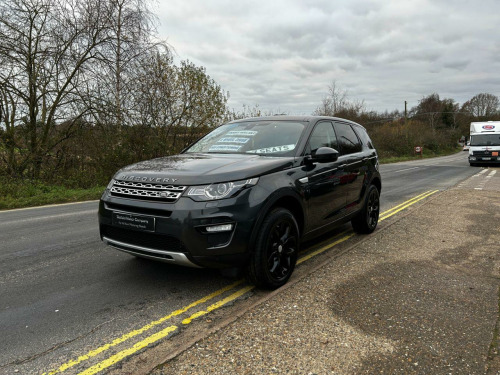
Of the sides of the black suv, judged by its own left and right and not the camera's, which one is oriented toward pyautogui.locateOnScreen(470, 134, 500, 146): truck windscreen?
back

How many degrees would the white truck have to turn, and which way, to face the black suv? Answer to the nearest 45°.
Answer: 0° — it already faces it

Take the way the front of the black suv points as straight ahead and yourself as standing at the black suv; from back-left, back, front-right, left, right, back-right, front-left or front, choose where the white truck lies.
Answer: back

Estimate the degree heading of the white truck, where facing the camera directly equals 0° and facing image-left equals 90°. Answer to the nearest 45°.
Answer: approximately 0°

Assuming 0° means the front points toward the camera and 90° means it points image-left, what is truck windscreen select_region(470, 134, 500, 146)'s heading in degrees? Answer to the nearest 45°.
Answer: approximately 0°

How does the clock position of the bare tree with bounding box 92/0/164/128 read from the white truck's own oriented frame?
The bare tree is roughly at 1 o'clock from the white truck.

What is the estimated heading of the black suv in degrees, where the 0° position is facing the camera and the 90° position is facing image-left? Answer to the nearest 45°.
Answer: approximately 45°
